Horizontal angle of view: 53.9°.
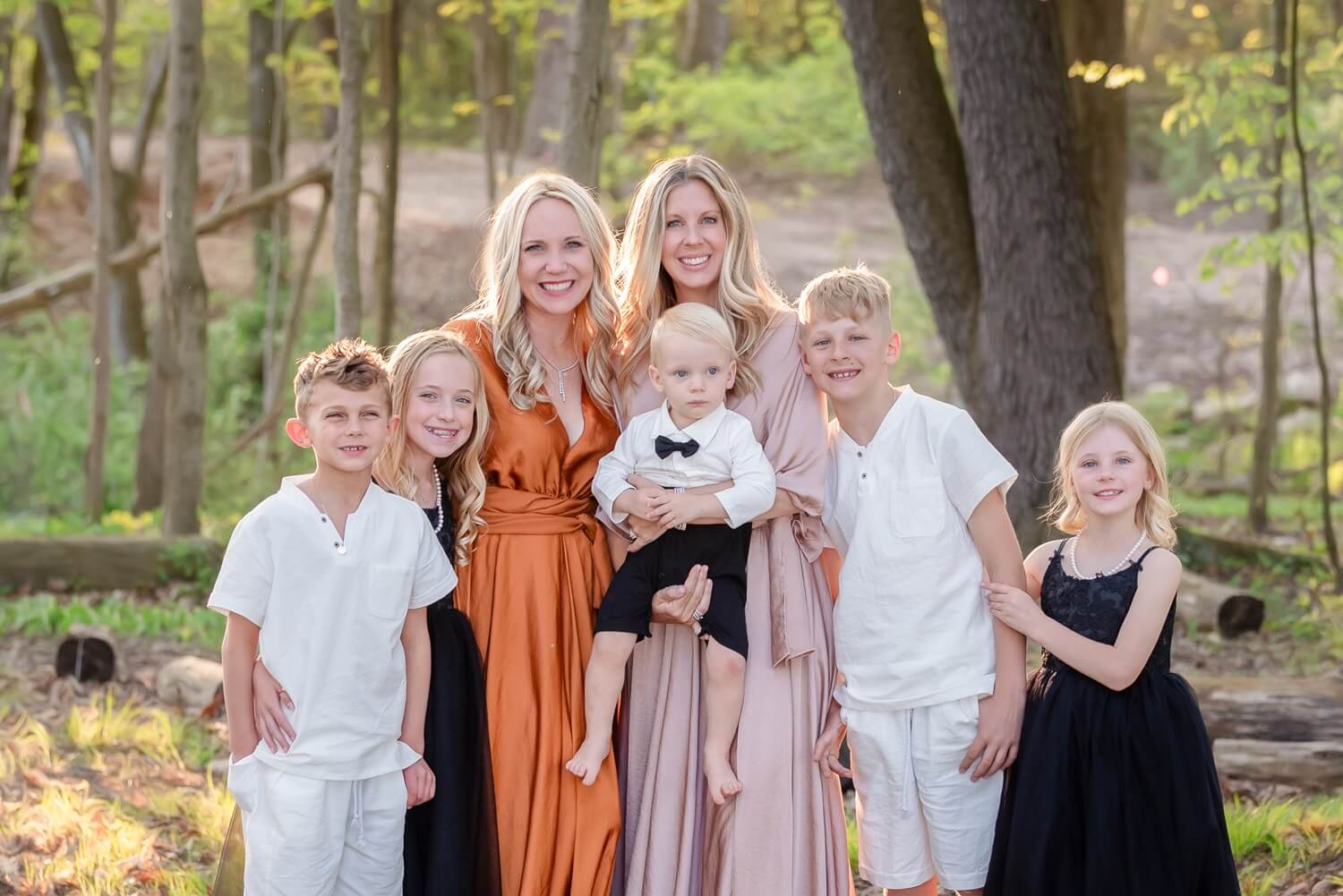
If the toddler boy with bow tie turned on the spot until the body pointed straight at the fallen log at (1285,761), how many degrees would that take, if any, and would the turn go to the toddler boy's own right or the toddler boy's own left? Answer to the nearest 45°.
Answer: approximately 135° to the toddler boy's own left

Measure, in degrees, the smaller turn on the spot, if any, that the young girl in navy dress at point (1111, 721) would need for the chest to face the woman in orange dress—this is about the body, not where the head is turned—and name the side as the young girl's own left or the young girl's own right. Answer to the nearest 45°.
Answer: approximately 45° to the young girl's own right

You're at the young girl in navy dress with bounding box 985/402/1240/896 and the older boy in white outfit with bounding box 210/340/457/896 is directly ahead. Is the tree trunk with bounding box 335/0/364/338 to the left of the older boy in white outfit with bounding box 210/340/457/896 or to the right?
right

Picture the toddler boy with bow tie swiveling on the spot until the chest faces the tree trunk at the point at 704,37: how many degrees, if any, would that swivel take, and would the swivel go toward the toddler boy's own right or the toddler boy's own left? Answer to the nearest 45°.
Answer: approximately 180°

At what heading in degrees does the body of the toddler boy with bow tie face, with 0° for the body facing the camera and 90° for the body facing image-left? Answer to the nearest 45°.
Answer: approximately 0°

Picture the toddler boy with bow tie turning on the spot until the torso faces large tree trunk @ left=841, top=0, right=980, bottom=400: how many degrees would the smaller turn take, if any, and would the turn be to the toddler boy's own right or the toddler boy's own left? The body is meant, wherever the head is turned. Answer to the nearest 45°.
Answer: approximately 180°

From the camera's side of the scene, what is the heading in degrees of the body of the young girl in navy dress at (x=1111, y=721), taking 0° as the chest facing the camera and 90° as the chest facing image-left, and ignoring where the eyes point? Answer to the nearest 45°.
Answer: approximately 45°

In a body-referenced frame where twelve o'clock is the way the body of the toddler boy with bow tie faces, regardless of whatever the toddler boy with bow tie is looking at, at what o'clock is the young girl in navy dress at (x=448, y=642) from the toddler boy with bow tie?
The young girl in navy dress is roughly at 3 o'clock from the toddler boy with bow tie.
